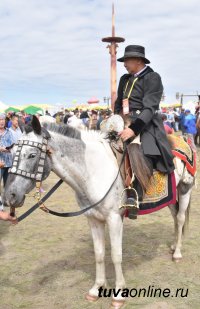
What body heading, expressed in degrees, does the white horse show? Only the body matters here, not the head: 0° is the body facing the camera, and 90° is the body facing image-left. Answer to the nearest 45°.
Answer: approximately 45°

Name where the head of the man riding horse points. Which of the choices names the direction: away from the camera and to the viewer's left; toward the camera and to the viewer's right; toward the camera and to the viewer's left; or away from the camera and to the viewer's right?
toward the camera and to the viewer's left

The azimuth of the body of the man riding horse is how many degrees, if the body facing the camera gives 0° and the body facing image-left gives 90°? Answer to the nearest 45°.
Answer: approximately 45°
